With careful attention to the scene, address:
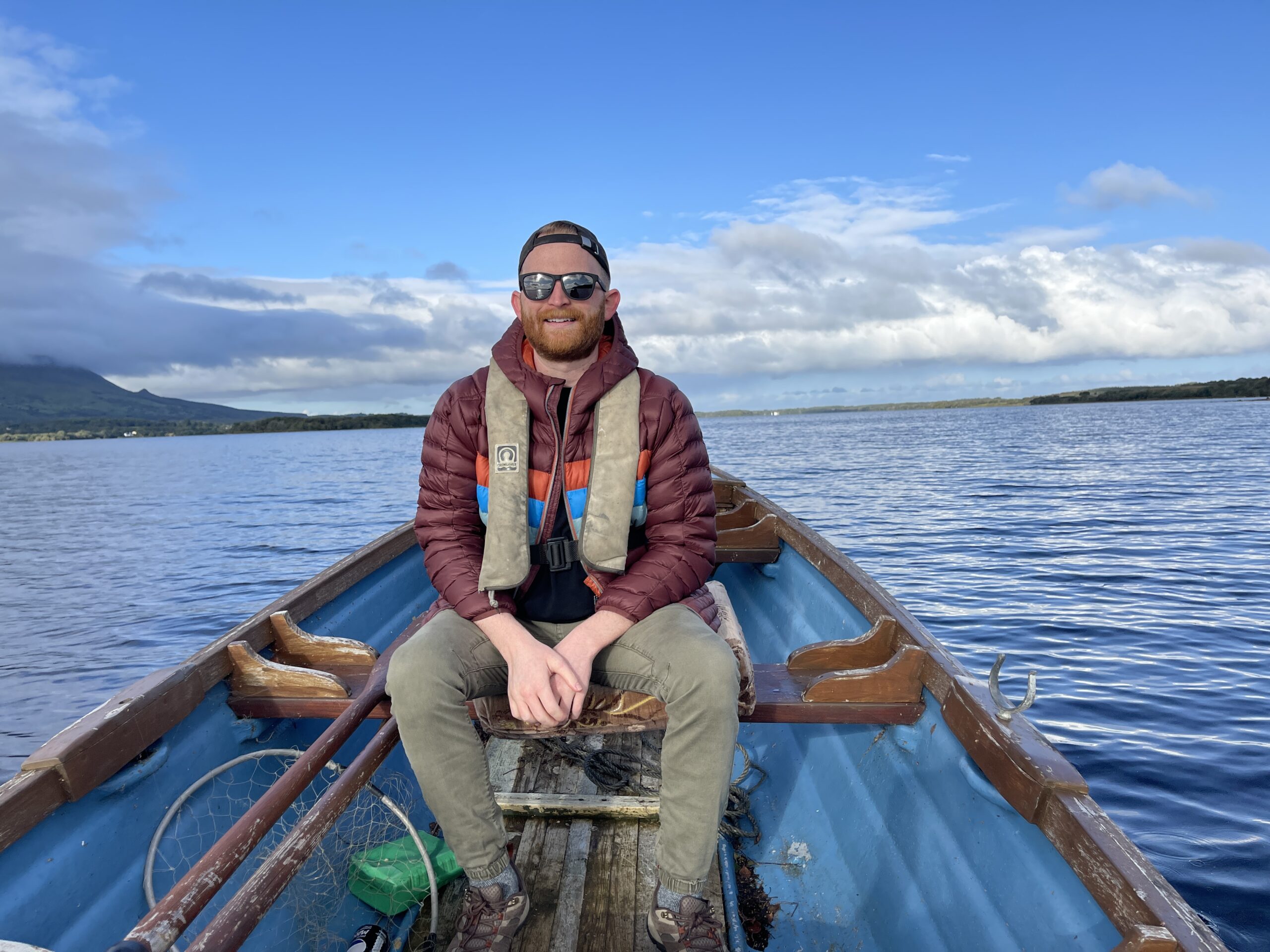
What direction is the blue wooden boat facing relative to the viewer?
away from the camera

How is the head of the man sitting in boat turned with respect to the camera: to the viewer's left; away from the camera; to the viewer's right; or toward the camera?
toward the camera

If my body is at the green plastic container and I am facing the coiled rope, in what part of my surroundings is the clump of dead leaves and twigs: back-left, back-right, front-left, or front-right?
front-right

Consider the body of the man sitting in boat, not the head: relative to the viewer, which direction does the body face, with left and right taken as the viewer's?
facing the viewer
